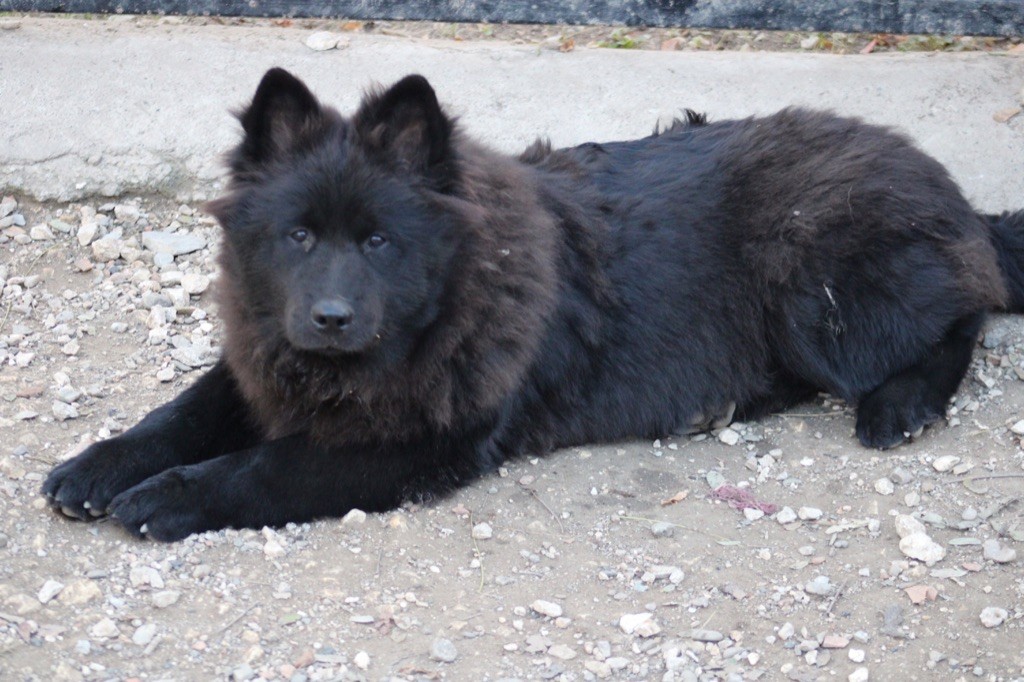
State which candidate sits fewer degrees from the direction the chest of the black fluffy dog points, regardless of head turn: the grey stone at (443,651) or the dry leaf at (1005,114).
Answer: the grey stone

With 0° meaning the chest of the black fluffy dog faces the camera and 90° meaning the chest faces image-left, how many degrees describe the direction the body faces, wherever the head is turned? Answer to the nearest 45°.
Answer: approximately 45°

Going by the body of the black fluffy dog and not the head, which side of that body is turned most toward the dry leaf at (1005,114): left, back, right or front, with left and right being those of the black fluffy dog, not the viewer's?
back

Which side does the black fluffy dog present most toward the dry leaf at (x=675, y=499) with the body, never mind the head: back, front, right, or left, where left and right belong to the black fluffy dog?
left

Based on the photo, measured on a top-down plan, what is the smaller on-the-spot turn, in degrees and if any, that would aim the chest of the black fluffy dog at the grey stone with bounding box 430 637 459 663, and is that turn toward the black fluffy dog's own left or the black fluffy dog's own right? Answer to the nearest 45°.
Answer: approximately 45° to the black fluffy dog's own left

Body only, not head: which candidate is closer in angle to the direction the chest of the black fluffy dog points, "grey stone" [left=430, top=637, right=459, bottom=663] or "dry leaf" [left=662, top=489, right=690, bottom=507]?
the grey stone
